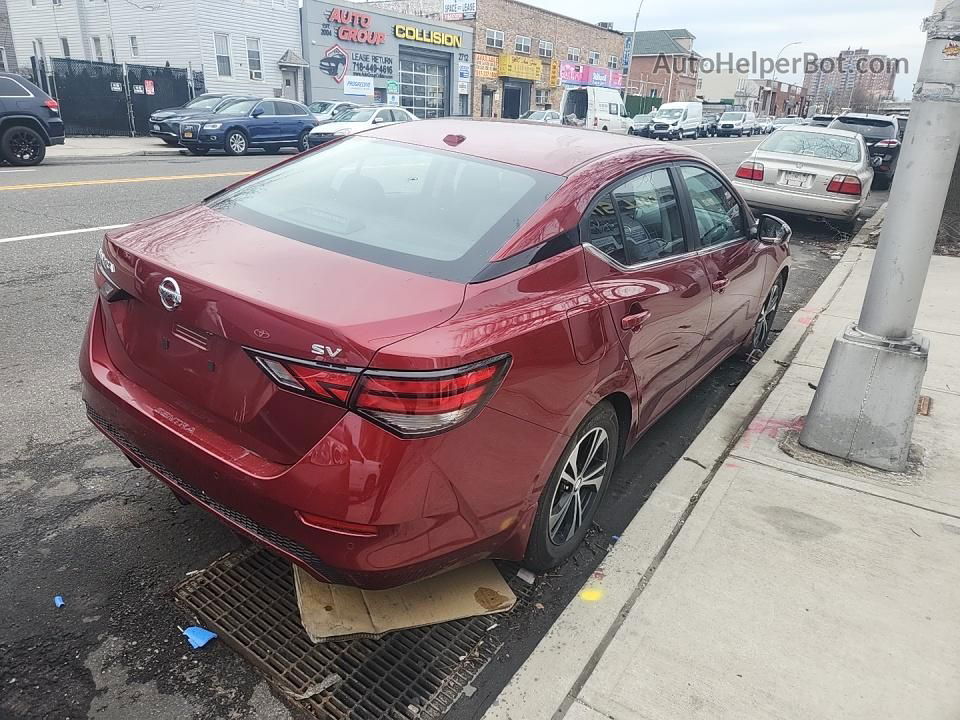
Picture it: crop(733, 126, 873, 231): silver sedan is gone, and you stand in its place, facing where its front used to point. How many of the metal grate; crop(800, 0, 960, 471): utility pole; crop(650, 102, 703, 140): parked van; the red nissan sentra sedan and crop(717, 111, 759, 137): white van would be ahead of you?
2

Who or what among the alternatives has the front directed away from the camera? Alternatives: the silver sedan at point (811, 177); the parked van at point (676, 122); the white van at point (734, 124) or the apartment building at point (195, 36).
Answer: the silver sedan

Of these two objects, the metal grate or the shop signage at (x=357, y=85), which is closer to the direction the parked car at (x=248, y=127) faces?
the metal grate

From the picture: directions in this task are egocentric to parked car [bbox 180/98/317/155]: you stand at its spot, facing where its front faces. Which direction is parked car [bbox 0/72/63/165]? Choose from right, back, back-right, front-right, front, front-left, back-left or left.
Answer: front

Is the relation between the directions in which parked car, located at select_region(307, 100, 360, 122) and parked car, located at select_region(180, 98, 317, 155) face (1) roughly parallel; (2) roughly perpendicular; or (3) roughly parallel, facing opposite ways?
roughly parallel

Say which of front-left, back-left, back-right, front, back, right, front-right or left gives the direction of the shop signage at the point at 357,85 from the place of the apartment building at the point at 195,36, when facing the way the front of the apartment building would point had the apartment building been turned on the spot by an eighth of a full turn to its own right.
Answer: left

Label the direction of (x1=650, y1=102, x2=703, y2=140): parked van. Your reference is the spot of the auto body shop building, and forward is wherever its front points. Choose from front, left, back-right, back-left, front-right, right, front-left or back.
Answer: front-left

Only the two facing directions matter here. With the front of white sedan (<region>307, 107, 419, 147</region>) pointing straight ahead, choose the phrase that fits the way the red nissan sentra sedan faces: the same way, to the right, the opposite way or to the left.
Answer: the opposite way

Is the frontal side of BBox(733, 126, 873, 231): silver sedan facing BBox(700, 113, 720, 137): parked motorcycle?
yes

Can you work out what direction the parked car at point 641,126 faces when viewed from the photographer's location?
facing the viewer and to the left of the viewer

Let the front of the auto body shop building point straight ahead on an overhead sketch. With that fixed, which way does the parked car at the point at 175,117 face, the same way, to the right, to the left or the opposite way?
to the right

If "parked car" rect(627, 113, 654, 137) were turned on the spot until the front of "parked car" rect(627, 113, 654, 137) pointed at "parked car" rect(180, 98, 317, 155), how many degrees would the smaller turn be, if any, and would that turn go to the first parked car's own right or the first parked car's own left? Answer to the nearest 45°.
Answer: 0° — it already faces it

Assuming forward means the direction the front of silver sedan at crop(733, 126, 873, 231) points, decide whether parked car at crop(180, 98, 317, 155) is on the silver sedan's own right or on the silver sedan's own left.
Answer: on the silver sedan's own left

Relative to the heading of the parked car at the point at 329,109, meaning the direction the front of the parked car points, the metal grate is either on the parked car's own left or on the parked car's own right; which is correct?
on the parked car's own left

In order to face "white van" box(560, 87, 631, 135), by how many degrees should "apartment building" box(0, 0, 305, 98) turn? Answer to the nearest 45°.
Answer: approximately 45° to its left

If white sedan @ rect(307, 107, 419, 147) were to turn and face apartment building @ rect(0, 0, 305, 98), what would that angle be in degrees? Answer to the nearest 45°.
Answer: approximately 90° to its right

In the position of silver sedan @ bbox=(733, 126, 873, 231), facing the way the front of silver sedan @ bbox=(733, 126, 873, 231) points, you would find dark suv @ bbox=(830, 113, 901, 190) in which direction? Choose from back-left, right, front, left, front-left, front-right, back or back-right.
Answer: front

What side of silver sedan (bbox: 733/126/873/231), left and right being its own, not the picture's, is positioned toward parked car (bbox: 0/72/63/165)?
left
